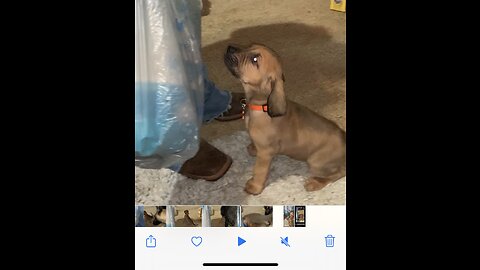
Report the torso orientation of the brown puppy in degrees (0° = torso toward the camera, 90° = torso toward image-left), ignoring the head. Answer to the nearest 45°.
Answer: approximately 90°
